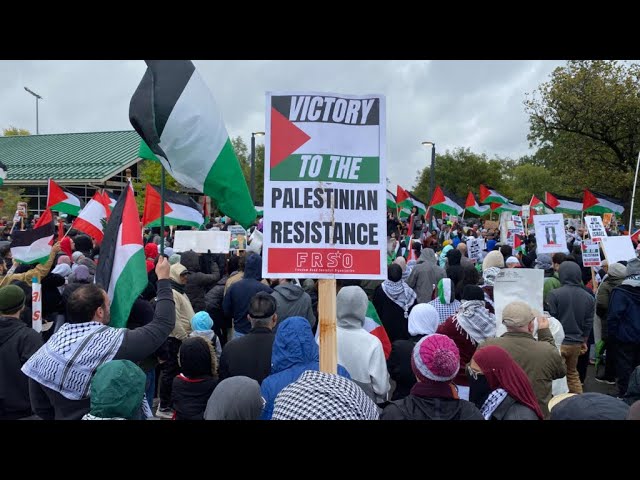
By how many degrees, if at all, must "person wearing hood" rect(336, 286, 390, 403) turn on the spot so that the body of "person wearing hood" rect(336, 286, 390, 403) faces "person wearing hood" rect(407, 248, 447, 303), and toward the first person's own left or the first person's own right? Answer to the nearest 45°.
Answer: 0° — they already face them

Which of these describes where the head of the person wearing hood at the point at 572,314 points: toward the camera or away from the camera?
away from the camera

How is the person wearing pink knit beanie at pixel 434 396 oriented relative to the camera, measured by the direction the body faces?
away from the camera

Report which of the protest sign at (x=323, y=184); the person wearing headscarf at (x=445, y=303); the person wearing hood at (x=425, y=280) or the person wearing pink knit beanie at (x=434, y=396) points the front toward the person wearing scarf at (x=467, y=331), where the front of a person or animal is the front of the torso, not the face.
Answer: the person wearing pink knit beanie at (x=434, y=396)

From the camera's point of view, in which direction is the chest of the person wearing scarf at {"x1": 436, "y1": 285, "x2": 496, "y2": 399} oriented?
away from the camera

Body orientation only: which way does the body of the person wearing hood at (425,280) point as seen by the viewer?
away from the camera

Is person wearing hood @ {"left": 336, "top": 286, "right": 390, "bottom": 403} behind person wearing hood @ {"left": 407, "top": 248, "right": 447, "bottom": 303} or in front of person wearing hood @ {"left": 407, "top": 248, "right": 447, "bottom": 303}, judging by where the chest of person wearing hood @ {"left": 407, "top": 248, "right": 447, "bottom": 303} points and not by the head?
behind

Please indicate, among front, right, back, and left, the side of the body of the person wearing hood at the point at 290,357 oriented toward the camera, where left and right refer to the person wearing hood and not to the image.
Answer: back
